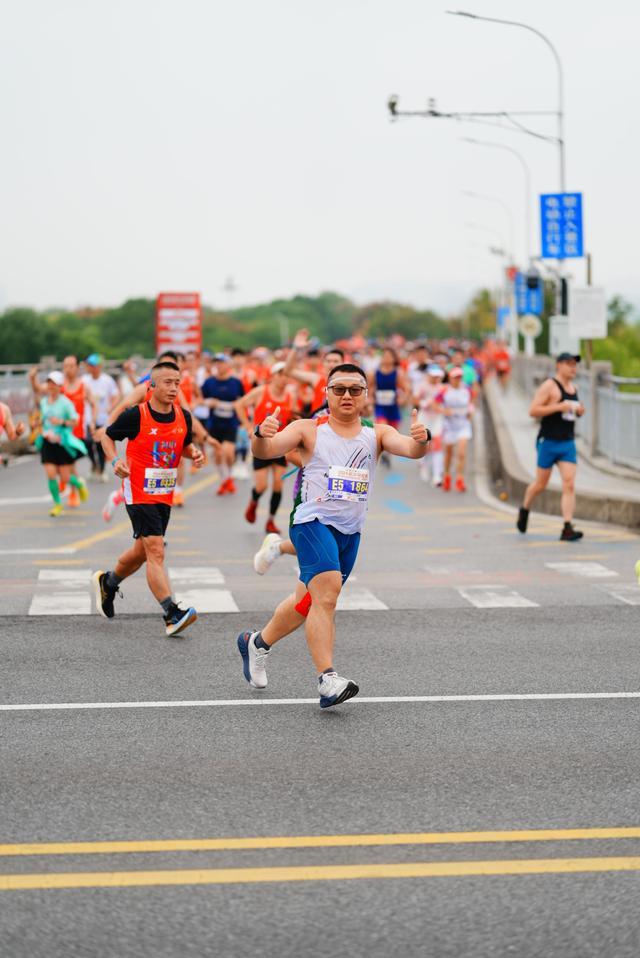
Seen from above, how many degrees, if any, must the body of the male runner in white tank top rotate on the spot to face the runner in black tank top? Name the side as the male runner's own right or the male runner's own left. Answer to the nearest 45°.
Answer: approximately 135° to the male runner's own left

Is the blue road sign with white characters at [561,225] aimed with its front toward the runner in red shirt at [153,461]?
yes

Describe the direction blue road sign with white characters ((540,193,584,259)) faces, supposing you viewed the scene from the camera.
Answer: facing the viewer

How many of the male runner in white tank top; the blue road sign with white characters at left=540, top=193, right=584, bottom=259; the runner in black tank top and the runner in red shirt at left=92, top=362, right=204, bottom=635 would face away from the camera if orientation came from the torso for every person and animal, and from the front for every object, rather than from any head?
0

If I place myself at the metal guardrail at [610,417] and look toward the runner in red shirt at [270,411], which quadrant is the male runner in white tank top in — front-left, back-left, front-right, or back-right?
front-left

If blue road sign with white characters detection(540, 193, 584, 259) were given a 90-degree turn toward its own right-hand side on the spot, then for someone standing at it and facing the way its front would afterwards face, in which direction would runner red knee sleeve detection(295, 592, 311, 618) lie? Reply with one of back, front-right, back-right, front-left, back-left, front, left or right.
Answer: left

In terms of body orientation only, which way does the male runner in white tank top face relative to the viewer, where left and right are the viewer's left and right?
facing the viewer and to the right of the viewer

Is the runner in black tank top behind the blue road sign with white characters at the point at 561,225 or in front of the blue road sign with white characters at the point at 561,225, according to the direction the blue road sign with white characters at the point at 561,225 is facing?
in front

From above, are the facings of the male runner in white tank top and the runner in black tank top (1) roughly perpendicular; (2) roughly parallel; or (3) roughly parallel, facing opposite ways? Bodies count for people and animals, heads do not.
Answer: roughly parallel

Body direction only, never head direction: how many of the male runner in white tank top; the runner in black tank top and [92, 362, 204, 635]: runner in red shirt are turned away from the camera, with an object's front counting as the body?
0

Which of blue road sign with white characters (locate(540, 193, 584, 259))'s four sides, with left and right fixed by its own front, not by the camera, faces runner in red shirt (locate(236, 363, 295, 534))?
front

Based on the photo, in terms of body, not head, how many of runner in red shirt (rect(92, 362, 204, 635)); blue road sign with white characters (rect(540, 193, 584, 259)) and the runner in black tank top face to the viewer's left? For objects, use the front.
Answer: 0

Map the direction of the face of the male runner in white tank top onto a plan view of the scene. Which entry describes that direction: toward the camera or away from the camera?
toward the camera

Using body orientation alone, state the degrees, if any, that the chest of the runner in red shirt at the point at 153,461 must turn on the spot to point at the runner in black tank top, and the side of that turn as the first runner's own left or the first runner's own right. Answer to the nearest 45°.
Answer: approximately 90° to the first runner's own left
